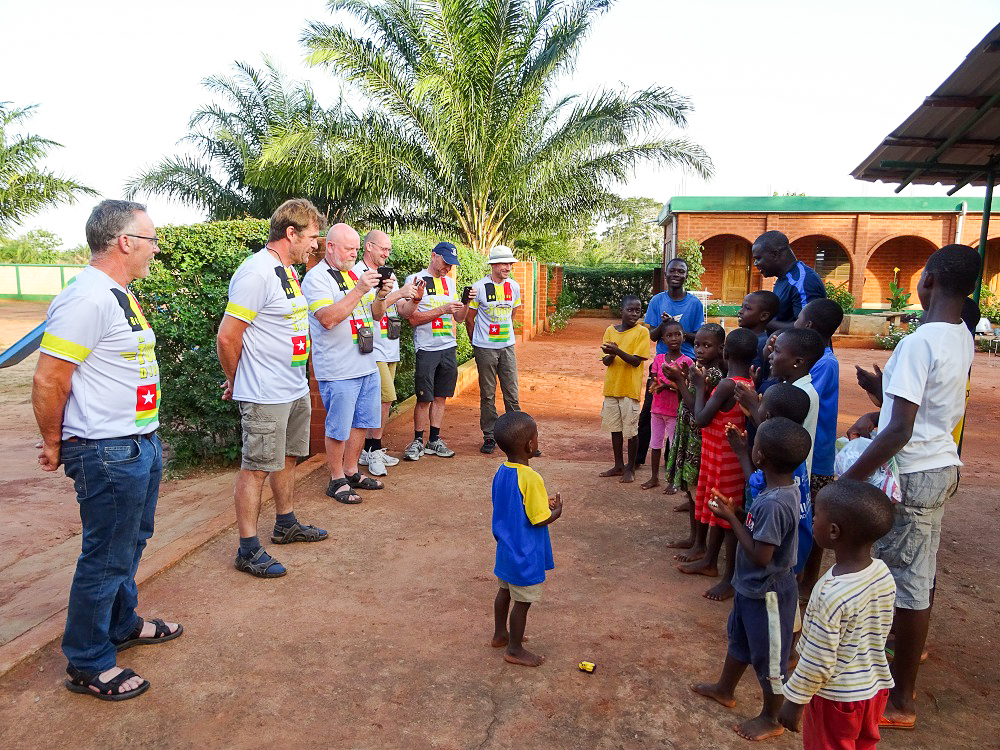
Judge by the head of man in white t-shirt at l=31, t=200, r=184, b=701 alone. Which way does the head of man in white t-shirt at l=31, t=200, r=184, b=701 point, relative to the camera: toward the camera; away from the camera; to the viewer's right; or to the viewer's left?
to the viewer's right

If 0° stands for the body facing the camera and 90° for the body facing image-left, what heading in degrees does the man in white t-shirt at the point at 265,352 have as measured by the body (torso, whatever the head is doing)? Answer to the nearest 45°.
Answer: approximately 315°

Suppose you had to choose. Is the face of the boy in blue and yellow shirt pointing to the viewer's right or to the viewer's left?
to the viewer's right

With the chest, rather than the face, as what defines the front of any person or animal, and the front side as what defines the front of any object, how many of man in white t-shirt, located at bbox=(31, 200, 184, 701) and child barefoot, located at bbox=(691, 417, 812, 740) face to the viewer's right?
1

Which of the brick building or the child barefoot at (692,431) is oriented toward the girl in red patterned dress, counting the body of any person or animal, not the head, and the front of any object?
the brick building

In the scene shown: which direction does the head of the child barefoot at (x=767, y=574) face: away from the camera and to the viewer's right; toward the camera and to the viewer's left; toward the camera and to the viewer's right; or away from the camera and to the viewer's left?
away from the camera and to the viewer's left

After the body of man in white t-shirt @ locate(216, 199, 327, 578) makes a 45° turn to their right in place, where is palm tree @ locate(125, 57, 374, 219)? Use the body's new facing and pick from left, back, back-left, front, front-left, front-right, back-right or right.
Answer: back

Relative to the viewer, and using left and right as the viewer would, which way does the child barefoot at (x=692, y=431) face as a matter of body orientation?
facing to the left of the viewer

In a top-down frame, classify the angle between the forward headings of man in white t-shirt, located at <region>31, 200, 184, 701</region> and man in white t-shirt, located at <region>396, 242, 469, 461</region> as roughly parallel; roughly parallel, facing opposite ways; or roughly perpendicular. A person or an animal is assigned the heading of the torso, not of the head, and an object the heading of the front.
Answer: roughly perpendicular

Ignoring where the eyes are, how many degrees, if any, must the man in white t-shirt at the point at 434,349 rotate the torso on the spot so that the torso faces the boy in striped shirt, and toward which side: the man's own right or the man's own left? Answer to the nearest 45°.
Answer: approximately 45° to the man's own right

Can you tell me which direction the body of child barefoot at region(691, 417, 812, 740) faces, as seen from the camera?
to the viewer's left

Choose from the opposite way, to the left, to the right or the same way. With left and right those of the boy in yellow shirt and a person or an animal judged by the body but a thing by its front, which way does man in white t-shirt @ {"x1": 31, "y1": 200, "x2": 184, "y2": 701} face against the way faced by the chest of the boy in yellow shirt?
the opposite way

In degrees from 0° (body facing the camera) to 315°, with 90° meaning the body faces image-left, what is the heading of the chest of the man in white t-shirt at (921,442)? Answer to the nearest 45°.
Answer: approximately 135°

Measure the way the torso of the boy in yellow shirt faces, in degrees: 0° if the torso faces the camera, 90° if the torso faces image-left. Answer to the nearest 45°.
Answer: approximately 45°

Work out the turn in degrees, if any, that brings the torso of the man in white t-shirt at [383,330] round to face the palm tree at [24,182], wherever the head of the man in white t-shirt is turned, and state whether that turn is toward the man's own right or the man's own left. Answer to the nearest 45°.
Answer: approximately 180°
